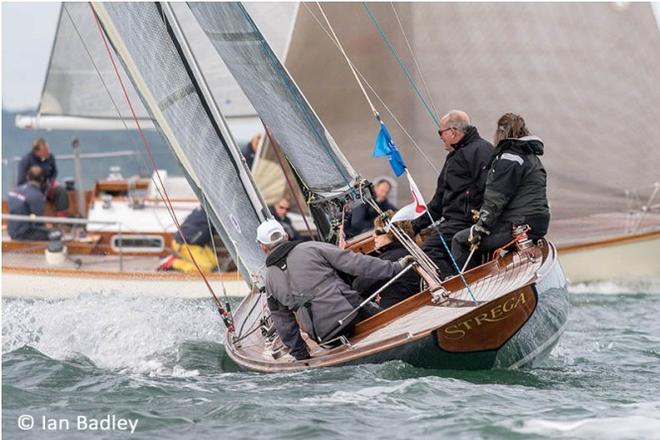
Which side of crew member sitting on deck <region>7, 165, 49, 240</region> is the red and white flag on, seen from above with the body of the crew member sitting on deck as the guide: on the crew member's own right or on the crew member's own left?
on the crew member's own right

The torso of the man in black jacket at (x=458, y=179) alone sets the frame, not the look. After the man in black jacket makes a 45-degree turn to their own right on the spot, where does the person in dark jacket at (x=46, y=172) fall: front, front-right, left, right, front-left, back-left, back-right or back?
front

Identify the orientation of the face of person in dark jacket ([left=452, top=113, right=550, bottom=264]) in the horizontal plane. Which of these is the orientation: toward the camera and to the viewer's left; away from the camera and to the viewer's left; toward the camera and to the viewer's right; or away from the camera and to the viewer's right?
away from the camera and to the viewer's left

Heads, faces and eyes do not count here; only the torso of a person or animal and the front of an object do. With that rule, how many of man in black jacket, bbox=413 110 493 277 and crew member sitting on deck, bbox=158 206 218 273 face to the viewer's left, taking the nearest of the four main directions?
2

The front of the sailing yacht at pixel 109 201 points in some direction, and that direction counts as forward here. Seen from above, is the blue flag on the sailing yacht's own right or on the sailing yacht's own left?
on the sailing yacht's own right

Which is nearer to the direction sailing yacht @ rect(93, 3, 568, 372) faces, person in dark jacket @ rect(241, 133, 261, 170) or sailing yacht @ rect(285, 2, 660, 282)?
the person in dark jacket

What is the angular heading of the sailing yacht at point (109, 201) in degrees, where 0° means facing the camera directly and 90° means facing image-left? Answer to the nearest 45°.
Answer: approximately 270°

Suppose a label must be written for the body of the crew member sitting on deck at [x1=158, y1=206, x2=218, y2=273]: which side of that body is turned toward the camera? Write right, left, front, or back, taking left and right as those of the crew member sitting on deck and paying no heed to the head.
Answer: left

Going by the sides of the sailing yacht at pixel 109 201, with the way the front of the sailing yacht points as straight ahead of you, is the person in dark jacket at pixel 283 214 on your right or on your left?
on your right

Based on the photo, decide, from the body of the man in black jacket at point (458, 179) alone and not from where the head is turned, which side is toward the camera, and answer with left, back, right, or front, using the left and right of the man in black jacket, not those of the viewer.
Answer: left

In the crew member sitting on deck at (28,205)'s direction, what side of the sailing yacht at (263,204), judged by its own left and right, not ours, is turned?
front
